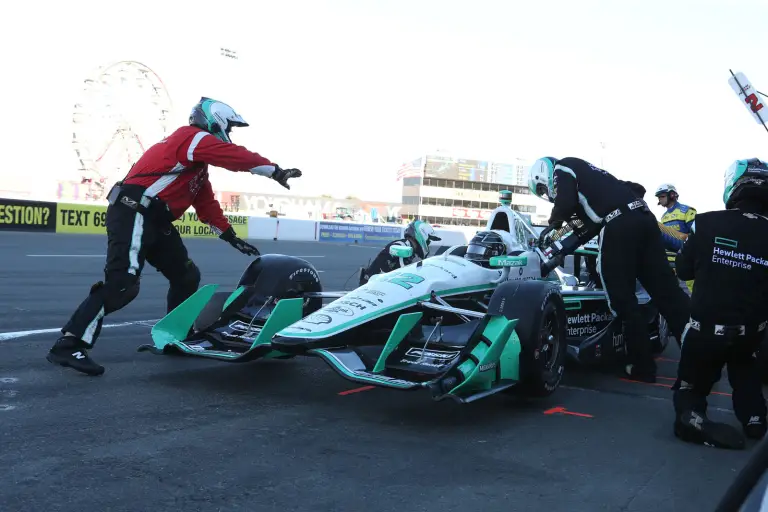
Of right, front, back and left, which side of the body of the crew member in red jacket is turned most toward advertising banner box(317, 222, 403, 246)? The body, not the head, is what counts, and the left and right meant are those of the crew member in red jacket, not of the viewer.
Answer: left

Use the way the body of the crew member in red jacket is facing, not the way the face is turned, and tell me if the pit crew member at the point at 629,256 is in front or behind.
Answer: in front

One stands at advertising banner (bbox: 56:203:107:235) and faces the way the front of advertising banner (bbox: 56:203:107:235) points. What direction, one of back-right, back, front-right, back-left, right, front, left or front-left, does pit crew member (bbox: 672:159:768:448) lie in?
front

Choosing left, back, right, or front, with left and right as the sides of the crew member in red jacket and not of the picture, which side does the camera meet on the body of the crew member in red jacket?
right

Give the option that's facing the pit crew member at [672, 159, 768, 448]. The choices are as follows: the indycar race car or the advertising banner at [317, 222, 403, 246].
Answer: the advertising banner

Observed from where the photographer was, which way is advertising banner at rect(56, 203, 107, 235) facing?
facing the viewer

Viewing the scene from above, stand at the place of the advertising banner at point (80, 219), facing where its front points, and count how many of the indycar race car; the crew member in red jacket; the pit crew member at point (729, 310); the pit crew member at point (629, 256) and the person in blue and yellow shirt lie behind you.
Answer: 0

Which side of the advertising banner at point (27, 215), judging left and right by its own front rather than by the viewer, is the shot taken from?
front

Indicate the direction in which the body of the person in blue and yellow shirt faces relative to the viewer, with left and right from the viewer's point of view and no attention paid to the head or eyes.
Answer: facing the viewer and to the left of the viewer

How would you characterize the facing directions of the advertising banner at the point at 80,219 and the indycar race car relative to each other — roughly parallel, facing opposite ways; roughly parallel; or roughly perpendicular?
roughly perpendicular

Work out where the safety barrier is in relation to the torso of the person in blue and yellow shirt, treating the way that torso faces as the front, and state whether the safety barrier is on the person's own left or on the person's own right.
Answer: on the person's own right

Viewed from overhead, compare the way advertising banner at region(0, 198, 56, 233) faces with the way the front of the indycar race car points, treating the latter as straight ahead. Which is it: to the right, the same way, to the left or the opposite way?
to the left

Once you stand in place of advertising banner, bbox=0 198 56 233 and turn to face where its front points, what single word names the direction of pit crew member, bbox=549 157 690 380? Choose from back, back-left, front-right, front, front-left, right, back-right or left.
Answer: front

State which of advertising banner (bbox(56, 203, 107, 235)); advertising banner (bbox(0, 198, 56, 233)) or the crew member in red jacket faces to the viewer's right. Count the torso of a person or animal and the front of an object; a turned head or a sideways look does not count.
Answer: the crew member in red jacket

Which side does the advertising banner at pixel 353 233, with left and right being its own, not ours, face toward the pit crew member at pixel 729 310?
front

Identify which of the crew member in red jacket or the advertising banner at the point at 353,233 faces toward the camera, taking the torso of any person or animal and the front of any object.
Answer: the advertising banner
